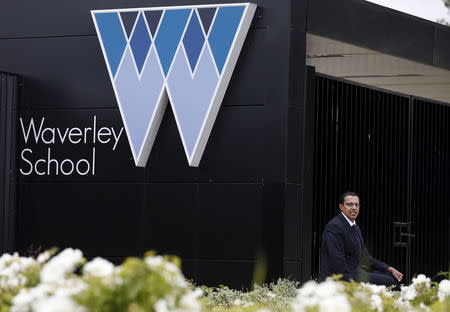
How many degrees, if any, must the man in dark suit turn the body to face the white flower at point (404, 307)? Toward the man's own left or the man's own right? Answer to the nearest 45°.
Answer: approximately 45° to the man's own right

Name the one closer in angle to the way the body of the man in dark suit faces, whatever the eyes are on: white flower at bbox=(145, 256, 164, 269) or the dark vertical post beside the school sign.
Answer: the white flower

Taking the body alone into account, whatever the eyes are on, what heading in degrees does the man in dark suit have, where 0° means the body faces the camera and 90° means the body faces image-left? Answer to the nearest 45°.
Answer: approximately 315°

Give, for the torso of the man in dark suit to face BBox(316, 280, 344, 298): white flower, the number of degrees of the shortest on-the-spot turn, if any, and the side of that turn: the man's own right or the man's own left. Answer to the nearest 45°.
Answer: approximately 45° to the man's own right

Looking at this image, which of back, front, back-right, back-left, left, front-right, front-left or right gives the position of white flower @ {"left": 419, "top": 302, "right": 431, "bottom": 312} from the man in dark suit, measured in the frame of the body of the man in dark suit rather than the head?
front-right

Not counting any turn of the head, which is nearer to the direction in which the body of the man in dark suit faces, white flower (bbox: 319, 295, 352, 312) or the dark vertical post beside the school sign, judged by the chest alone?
the white flower

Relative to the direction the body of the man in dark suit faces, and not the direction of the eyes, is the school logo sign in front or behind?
behind

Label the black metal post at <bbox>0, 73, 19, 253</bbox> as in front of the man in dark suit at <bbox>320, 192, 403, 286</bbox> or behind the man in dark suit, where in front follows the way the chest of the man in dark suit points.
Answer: behind
